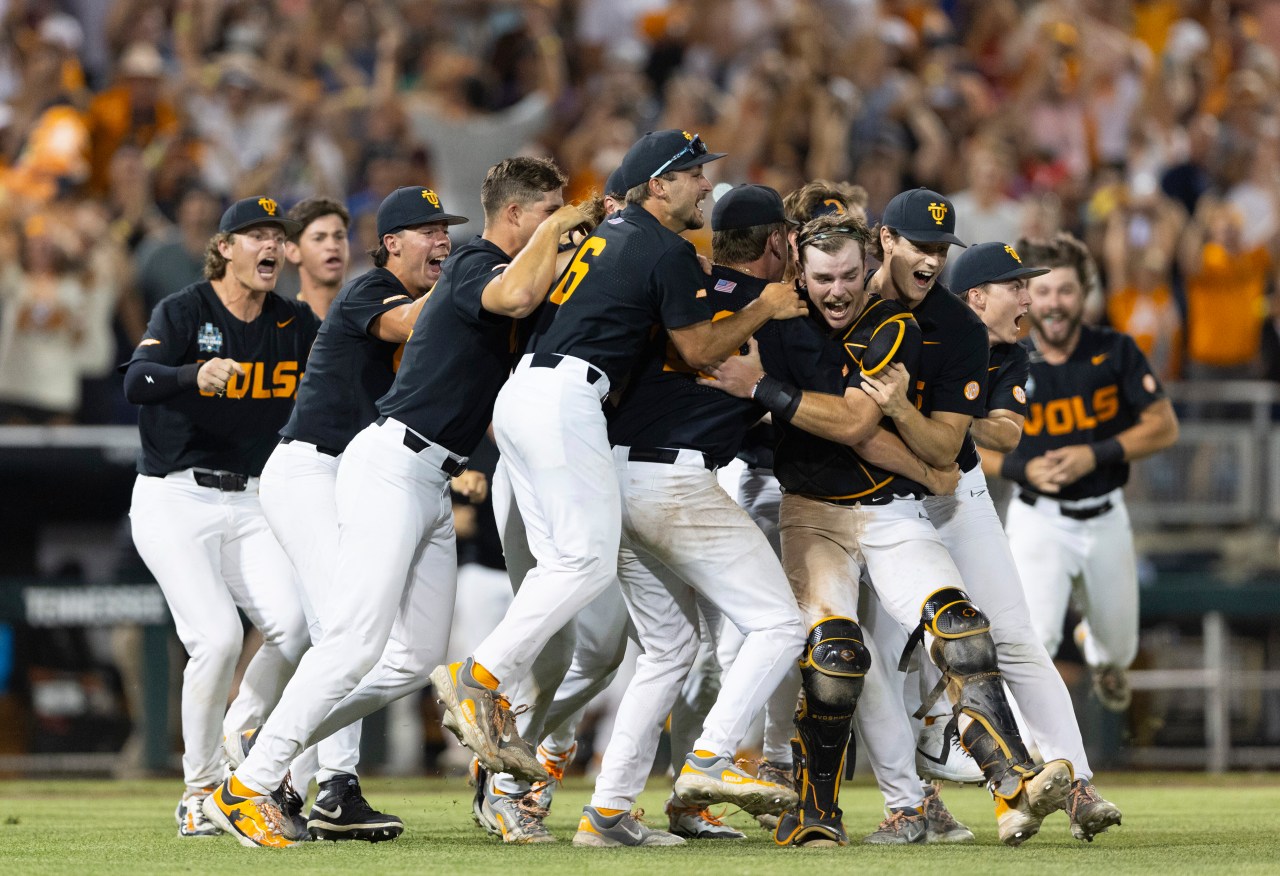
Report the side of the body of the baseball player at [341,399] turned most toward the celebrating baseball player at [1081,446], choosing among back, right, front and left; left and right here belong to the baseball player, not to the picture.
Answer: front

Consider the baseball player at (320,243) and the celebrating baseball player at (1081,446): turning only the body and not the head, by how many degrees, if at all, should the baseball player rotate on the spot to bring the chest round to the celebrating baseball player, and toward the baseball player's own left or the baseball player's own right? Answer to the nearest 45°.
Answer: approximately 45° to the baseball player's own left

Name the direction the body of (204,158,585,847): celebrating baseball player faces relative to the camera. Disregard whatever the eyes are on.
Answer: to the viewer's right

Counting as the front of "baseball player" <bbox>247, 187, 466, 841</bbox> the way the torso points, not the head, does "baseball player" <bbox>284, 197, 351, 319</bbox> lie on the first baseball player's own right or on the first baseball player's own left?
on the first baseball player's own left

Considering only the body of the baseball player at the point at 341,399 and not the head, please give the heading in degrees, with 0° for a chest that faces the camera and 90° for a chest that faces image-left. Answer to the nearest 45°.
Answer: approximately 270°

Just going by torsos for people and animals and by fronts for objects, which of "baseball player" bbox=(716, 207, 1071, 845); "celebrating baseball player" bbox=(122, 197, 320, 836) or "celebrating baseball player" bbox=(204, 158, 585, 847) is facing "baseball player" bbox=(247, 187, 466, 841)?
"celebrating baseball player" bbox=(122, 197, 320, 836)

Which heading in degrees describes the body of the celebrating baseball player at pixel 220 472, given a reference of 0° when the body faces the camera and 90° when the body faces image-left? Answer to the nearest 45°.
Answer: approximately 315°

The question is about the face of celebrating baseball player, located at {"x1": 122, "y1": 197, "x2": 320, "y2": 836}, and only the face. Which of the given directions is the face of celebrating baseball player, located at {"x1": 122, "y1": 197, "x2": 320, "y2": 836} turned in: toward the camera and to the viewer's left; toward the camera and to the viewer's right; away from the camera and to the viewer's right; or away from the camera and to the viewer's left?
toward the camera and to the viewer's right
